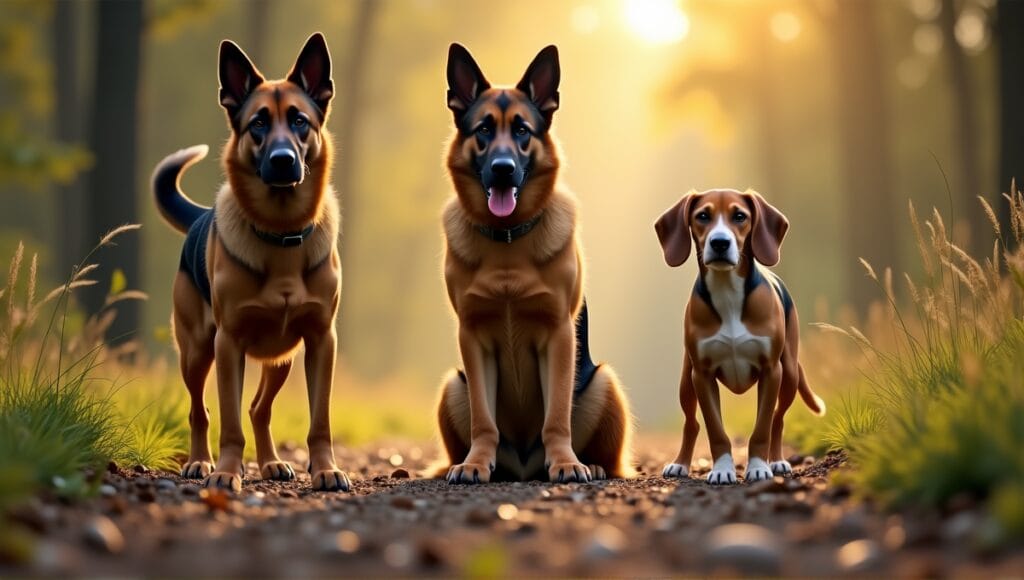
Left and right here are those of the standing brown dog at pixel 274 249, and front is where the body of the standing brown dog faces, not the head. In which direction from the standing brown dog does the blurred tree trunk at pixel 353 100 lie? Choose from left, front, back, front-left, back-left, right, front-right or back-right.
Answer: back

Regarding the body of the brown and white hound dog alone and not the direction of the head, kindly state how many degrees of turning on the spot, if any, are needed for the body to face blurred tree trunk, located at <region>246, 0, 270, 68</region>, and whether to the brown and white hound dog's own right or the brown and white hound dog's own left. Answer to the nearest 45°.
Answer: approximately 135° to the brown and white hound dog's own right

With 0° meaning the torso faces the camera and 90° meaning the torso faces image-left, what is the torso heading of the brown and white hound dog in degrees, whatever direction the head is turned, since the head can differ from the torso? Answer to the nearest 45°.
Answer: approximately 0°

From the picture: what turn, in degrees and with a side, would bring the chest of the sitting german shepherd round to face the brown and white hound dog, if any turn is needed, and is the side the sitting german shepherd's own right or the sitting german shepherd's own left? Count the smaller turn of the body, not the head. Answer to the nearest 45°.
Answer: approximately 90° to the sitting german shepherd's own left

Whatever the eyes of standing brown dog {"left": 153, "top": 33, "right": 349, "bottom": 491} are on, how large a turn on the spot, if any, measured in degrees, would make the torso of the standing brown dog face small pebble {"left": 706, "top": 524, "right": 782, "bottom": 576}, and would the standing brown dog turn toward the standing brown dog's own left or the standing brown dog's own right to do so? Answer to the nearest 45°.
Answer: approximately 45° to the standing brown dog's own left

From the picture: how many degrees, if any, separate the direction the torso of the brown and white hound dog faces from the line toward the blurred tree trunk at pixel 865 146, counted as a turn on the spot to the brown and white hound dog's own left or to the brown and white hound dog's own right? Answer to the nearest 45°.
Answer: approximately 180°
